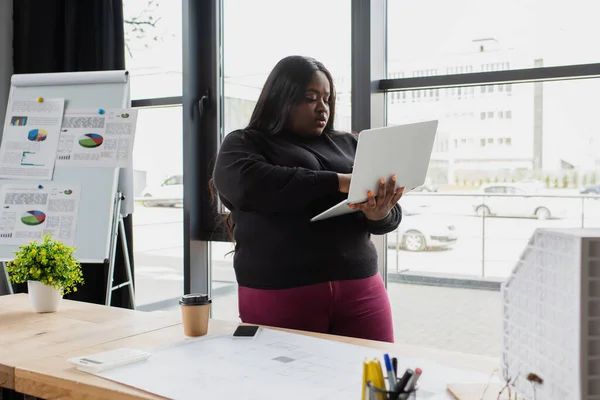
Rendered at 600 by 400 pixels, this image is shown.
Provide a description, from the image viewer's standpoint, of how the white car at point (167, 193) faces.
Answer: facing to the left of the viewer

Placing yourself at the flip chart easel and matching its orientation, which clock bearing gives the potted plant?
The potted plant is roughly at 11 o'clock from the flip chart easel.

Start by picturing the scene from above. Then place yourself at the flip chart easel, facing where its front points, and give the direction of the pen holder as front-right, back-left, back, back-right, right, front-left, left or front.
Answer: front-left

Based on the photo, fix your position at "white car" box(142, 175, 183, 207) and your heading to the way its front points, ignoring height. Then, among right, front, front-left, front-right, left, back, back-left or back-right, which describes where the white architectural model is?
left

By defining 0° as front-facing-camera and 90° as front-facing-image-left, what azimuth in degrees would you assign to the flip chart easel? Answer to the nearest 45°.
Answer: approximately 45°
